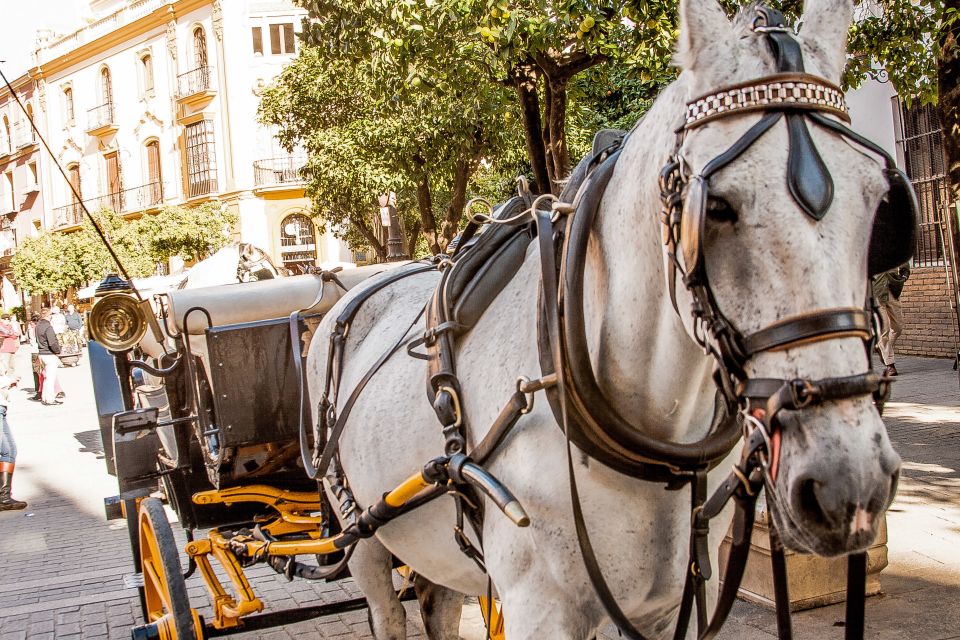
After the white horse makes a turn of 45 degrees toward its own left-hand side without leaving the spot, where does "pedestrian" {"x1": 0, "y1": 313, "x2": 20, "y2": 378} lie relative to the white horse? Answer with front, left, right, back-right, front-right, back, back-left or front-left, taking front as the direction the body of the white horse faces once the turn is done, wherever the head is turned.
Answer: back-left

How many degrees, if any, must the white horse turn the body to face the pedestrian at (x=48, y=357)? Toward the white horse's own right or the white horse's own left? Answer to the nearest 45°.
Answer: approximately 180°

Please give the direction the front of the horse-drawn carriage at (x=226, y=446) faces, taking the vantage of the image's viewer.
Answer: facing the viewer and to the right of the viewer

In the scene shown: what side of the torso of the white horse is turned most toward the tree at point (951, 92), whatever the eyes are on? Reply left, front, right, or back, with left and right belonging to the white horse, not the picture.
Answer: left

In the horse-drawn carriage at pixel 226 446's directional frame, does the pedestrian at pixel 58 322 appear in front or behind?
behind

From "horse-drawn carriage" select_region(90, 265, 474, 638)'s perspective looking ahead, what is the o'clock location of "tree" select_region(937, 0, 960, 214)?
The tree is roughly at 10 o'clock from the horse-drawn carriage.
